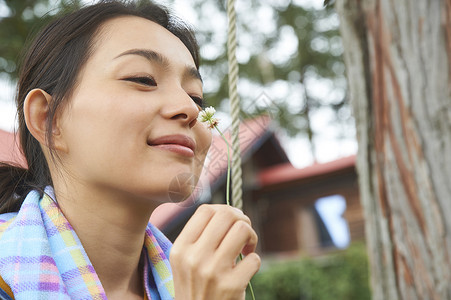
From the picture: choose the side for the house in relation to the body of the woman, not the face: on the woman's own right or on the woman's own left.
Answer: on the woman's own left

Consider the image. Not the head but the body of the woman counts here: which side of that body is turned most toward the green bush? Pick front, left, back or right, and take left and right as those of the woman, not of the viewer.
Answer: left

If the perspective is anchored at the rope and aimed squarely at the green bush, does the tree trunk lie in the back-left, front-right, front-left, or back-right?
front-right

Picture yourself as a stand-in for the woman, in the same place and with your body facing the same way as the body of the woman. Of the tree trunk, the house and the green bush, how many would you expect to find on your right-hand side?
0

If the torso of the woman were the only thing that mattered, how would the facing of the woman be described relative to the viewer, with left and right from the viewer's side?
facing the viewer and to the right of the viewer

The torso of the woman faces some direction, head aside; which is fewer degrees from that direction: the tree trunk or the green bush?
the tree trunk

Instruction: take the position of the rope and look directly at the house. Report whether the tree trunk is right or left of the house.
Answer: right

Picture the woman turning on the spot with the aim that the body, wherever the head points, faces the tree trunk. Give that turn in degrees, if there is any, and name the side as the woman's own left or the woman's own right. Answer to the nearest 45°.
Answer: approximately 45° to the woman's own left

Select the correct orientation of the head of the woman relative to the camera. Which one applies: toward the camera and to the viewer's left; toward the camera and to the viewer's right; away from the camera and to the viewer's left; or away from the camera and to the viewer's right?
toward the camera and to the viewer's right
